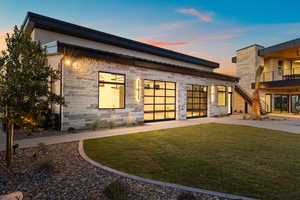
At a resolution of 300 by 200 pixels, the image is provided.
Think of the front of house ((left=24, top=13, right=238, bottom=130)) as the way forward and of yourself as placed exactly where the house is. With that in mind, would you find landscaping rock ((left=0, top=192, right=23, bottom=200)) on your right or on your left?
on your right

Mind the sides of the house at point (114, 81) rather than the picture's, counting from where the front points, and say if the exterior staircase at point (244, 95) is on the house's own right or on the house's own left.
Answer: on the house's own left

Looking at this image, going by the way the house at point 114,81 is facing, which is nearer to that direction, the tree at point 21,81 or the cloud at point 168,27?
the tree

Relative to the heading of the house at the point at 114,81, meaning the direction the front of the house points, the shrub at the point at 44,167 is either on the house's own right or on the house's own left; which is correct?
on the house's own right

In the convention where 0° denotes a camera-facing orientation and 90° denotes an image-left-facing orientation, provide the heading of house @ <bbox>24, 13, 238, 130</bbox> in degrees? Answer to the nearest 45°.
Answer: approximately 315°

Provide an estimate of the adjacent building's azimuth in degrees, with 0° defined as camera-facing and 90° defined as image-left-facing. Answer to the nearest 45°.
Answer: approximately 45°
